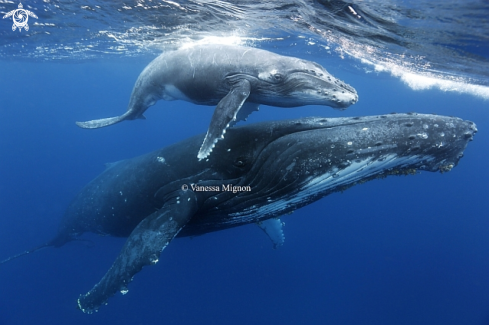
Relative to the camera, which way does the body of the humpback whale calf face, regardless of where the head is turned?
to the viewer's right
